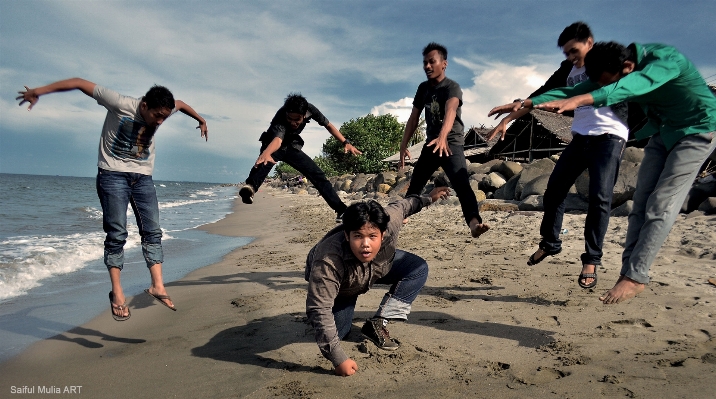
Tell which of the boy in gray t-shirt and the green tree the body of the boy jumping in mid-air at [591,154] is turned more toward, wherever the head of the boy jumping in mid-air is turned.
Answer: the boy in gray t-shirt

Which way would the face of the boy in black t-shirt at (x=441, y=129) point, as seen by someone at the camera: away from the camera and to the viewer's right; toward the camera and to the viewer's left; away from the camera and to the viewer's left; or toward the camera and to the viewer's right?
toward the camera and to the viewer's left

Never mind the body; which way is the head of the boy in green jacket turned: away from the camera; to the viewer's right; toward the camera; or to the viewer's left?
to the viewer's left

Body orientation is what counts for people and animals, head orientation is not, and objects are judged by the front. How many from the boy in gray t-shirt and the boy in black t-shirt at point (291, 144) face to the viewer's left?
0

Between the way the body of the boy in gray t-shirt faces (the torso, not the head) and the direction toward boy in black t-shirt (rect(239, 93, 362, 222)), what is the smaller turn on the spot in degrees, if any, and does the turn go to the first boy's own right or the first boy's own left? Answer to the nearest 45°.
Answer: approximately 90° to the first boy's own left

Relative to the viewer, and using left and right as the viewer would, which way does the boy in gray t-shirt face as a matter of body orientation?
facing the viewer and to the right of the viewer

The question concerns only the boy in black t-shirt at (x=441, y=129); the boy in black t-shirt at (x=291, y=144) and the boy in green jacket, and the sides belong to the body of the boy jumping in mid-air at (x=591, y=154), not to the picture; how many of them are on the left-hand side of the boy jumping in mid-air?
1

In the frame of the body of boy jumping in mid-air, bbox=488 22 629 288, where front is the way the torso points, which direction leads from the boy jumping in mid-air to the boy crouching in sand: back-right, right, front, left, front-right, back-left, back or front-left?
front

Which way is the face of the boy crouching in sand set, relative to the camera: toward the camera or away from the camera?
toward the camera

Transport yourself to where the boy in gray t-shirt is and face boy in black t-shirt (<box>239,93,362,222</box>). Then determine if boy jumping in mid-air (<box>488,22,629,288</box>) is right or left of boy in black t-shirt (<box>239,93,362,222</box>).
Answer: right

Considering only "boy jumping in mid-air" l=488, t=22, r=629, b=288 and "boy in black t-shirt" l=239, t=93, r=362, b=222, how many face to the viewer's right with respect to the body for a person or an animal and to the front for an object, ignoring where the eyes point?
0

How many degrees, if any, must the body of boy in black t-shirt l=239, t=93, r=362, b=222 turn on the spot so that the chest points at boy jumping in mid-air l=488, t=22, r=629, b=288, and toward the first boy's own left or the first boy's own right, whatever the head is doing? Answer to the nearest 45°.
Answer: approximately 45° to the first boy's own left

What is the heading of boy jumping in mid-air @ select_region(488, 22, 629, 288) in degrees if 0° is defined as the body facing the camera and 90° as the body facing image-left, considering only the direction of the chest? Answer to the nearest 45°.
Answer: approximately 45°

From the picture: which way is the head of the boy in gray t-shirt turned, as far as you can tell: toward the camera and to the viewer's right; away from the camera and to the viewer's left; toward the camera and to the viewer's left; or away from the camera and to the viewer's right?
toward the camera and to the viewer's right

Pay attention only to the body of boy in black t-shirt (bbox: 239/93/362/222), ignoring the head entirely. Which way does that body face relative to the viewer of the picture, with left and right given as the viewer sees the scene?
facing the viewer

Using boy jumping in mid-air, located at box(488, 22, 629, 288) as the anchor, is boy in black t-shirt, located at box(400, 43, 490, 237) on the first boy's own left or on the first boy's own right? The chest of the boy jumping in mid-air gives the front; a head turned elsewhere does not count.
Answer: on the first boy's own right

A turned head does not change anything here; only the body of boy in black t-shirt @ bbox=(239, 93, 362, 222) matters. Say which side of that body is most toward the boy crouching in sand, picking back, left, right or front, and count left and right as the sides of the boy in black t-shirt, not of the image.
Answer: front
